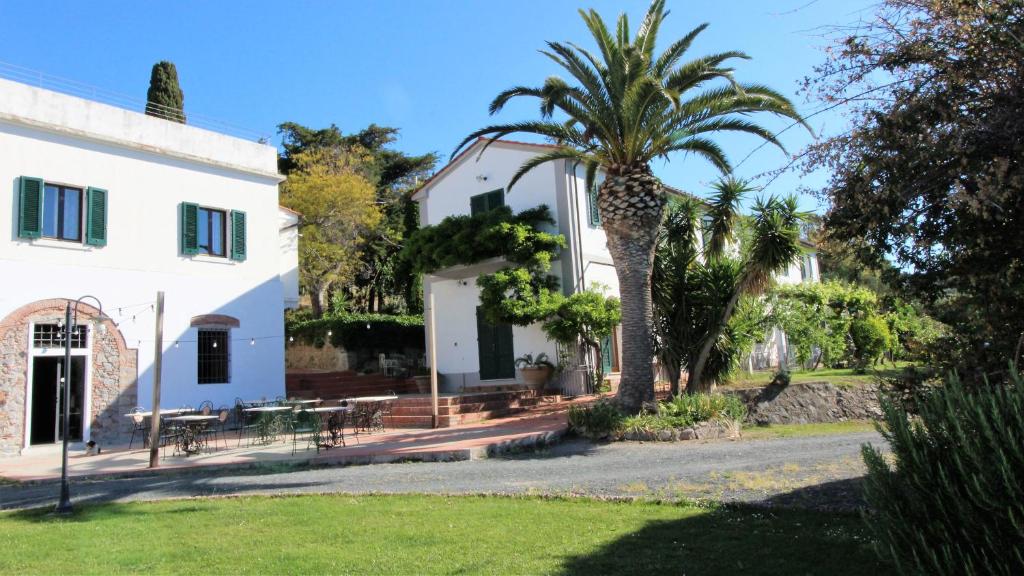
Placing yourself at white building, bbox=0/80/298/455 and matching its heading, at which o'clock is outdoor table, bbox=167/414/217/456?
The outdoor table is roughly at 1 o'clock from the white building.

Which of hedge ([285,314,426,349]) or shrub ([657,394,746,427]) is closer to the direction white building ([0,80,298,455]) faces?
the shrub

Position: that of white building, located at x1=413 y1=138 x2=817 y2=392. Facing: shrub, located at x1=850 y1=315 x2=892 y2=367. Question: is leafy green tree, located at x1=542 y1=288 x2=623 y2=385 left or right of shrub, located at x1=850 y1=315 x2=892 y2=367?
right

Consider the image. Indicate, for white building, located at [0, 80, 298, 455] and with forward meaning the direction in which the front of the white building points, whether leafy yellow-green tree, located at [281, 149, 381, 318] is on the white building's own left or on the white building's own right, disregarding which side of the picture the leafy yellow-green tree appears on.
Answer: on the white building's own left

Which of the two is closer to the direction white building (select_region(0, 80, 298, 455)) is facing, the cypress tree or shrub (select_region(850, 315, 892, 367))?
the shrub

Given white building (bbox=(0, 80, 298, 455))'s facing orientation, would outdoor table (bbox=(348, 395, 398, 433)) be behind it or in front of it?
in front

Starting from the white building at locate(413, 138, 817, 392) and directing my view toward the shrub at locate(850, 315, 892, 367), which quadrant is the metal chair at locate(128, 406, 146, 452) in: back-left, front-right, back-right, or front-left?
back-right

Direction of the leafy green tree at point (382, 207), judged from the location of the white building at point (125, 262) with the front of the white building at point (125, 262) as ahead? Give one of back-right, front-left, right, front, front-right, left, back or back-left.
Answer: left

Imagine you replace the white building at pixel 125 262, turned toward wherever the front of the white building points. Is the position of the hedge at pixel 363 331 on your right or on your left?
on your left

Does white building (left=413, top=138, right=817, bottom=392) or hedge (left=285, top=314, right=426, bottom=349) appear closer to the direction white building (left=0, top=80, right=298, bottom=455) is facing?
the white building
